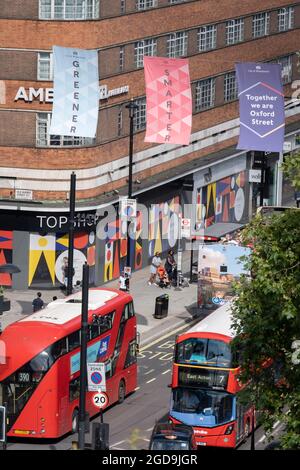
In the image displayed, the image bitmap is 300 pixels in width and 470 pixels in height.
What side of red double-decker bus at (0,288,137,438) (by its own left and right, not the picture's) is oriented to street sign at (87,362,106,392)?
right

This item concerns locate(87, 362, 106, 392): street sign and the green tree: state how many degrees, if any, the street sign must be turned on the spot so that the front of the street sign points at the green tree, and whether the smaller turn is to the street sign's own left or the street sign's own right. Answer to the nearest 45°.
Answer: approximately 45° to the street sign's own left

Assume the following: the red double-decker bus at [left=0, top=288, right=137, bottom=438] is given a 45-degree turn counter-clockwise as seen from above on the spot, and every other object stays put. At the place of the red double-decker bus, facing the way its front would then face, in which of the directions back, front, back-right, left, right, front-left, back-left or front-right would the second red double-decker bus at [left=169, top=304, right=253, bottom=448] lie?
right

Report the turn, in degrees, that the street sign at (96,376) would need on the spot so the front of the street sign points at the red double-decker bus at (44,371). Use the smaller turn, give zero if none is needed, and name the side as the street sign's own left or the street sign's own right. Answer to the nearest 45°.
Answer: approximately 135° to the street sign's own right

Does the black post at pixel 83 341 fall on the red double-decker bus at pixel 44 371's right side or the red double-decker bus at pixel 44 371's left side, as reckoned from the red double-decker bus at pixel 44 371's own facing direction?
on its right

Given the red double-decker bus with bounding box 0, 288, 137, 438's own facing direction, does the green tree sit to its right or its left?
on its right

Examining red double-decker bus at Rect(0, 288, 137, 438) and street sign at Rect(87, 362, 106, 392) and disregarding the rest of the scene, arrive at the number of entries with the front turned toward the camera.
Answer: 1

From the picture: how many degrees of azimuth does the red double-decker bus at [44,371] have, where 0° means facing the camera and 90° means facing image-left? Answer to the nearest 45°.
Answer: approximately 225°
